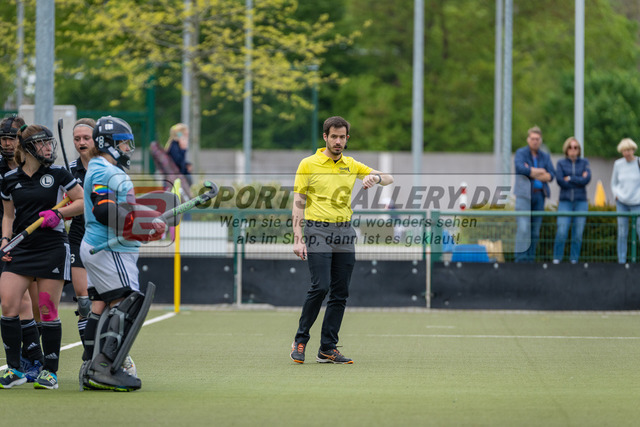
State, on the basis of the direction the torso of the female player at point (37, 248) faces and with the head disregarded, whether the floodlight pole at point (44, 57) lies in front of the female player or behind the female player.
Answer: behind

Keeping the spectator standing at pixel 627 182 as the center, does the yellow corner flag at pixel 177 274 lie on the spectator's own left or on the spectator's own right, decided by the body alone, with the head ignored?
on the spectator's own right

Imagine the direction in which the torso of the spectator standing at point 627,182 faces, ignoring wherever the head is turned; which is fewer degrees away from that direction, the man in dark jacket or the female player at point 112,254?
the female player

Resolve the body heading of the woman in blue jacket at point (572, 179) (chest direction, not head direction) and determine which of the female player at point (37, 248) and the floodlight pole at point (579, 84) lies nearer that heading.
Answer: the female player

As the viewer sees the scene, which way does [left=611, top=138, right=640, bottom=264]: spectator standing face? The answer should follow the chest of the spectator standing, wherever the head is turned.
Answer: toward the camera

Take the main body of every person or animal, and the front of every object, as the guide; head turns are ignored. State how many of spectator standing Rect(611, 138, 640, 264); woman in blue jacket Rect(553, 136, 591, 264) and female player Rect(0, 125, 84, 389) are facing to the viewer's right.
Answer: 0

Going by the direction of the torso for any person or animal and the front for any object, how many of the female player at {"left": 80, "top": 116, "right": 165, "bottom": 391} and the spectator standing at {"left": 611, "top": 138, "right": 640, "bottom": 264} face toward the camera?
1

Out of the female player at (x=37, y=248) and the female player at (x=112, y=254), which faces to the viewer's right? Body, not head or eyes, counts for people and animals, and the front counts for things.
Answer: the female player at (x=112, y=254)

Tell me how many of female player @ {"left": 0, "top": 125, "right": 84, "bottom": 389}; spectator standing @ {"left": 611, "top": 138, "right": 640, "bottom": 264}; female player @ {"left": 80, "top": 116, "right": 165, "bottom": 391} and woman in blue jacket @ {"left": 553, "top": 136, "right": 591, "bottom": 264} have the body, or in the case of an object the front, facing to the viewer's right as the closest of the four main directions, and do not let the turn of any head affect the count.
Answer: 1

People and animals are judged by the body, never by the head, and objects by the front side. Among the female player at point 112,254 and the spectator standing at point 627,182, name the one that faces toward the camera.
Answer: the spectator standing

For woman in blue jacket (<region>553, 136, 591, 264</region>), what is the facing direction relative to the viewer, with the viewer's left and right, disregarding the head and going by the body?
facing the viewer
